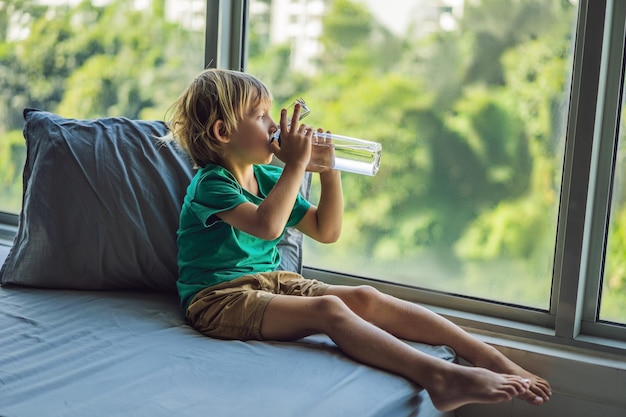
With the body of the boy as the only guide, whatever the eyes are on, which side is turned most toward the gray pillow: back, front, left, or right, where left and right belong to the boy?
back

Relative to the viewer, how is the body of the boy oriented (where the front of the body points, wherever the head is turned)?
to the viewer's right

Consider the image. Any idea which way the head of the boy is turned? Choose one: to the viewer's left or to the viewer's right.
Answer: to the viewer's right
